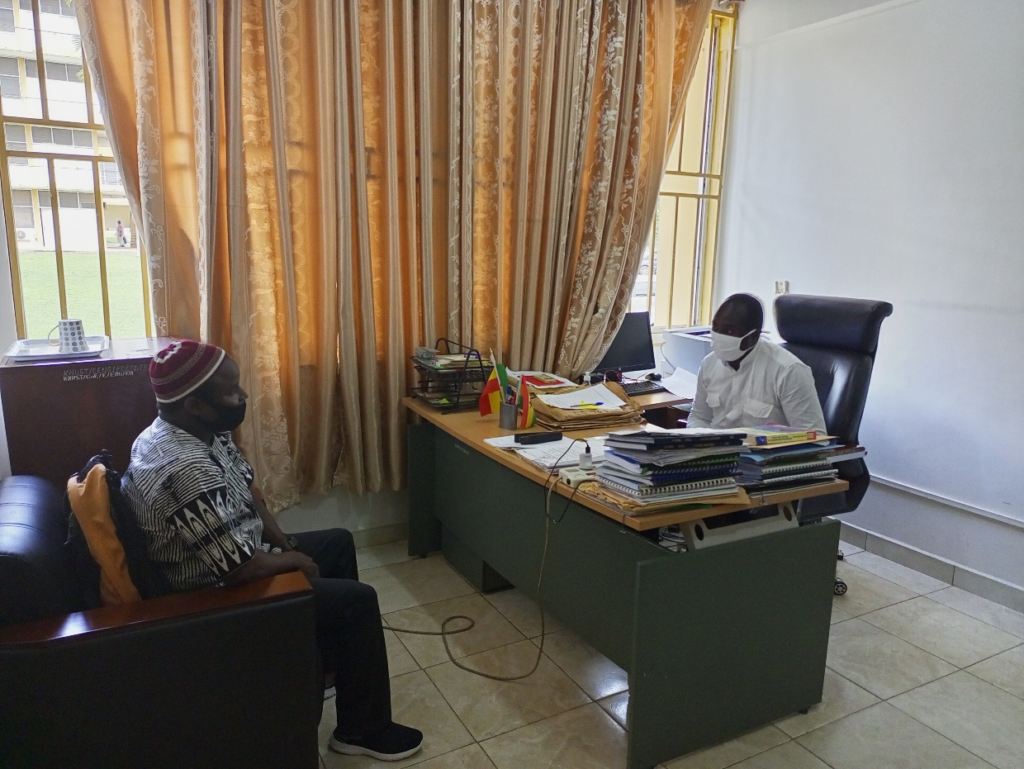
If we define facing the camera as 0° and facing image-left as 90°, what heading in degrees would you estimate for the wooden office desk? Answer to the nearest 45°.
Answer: approximately 225°

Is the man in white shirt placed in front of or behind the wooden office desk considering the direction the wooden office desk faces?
in front

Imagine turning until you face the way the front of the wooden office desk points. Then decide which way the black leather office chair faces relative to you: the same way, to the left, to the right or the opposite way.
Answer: the opposite way

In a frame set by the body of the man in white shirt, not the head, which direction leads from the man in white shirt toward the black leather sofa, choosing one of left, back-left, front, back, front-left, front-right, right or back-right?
front

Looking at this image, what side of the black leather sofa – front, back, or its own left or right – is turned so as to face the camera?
right

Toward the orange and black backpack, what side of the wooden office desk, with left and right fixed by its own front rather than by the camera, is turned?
back

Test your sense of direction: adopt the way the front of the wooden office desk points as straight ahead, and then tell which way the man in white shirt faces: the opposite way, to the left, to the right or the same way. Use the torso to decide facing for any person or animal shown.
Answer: the opposite way

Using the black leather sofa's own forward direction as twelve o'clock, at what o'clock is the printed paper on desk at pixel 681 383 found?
The printed paper on desk is roughly at 11 o'clock from the black leather sofa.

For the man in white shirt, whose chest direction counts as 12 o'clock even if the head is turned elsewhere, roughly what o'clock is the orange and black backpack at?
The orange and black backpack is roughly at 12 o'clock from the man in white shirt.

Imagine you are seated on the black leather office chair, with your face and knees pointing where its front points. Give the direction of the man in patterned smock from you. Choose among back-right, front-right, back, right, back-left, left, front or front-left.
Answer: front

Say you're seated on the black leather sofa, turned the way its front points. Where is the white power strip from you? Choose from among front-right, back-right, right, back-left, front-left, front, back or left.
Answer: front

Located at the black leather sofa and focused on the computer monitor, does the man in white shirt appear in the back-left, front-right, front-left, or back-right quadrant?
front-right

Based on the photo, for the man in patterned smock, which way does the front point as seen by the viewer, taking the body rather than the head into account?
to the viewer's right

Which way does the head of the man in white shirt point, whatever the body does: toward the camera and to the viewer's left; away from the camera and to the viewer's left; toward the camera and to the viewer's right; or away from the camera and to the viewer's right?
toward the camera and to the viewer's left
